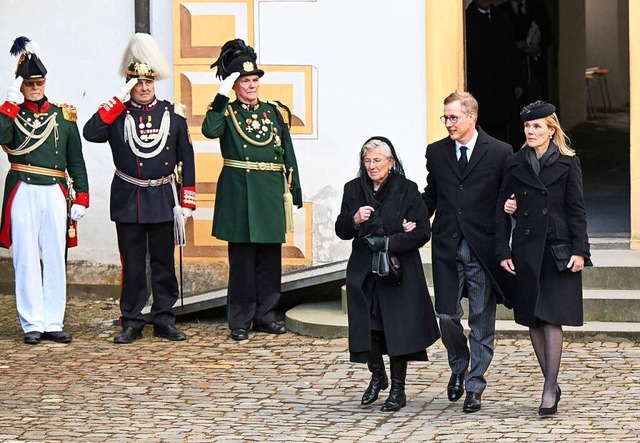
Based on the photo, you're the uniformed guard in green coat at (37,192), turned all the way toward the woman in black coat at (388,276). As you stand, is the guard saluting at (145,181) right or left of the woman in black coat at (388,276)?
left

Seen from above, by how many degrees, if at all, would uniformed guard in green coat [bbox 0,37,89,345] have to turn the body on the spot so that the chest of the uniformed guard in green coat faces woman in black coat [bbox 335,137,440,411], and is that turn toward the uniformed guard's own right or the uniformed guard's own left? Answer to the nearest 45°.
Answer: approximately 45° to the uniformed guard's own left

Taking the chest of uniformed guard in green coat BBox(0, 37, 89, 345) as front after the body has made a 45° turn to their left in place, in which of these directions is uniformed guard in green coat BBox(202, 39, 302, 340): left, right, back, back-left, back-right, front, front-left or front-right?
front-left

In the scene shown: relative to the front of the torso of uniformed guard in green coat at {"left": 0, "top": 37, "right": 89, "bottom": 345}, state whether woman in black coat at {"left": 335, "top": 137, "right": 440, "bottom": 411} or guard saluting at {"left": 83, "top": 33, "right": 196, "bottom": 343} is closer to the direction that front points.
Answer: the woman in black coat

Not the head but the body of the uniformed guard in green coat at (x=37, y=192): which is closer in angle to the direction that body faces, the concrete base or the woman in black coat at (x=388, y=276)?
the woman in black coat

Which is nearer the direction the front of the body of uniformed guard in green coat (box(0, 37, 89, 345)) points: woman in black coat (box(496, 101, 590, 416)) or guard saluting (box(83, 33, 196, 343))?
the woman in black coat

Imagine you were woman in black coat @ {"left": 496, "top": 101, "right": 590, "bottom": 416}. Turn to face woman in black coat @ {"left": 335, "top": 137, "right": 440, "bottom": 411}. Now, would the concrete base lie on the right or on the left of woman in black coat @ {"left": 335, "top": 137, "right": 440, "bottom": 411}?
right

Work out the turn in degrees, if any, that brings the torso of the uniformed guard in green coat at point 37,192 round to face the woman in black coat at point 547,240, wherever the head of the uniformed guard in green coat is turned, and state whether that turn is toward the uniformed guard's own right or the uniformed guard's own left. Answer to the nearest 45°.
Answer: approximately 45° to the uniformed guard's own left

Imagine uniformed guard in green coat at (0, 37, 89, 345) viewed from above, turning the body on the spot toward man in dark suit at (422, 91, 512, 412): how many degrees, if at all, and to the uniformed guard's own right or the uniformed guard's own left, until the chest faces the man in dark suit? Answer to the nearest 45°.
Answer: approximately 45° to the uniformed guard's own left

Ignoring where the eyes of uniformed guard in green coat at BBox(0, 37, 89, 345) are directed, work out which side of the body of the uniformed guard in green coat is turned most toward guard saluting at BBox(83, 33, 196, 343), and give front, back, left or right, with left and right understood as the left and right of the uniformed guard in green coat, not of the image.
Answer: left

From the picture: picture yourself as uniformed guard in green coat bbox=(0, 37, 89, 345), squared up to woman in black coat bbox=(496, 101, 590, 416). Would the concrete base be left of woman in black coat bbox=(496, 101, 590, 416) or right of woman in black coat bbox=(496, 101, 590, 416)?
left
